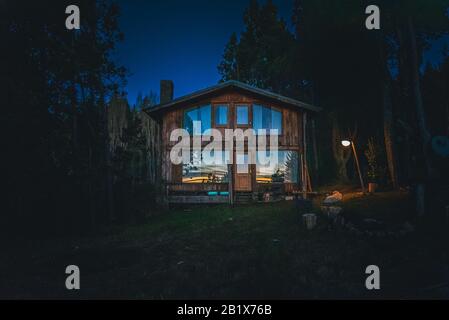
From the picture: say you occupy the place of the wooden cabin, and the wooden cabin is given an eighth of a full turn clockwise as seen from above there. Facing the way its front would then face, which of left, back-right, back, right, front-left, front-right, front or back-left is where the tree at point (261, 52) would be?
back-right

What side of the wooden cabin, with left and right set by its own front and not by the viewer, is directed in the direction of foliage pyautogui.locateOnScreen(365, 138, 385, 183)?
left

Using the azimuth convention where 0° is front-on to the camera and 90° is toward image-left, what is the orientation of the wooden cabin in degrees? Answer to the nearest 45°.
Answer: approximately 0°
